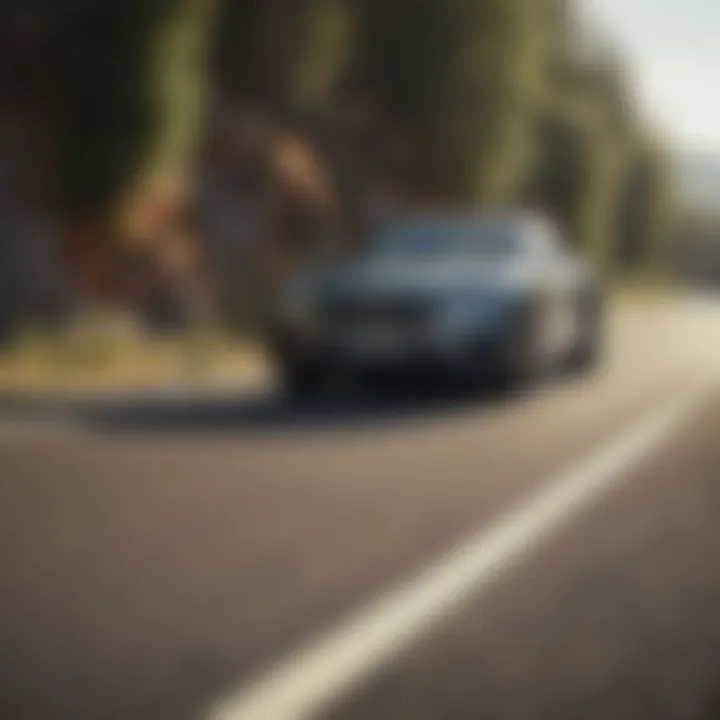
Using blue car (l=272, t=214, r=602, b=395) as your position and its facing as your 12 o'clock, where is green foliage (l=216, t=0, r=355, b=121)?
The green foliage is roughly at 4 o'clock from the blue car.

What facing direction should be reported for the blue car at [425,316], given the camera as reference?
facing the viewer and to the left of the viewer

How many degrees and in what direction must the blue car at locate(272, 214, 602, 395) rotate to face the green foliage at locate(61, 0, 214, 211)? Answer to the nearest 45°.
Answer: approximately 90° to its right

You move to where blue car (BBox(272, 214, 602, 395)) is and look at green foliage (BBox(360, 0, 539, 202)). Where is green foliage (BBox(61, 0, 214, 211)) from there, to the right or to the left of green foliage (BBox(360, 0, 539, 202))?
left

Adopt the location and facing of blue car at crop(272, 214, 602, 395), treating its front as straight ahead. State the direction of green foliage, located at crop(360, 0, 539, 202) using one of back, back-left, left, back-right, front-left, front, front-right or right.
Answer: back-right
